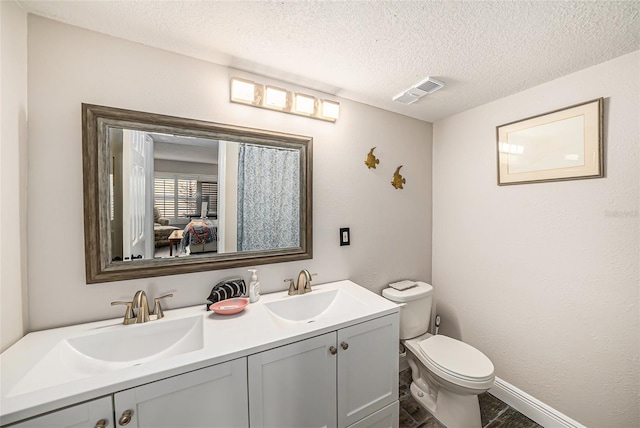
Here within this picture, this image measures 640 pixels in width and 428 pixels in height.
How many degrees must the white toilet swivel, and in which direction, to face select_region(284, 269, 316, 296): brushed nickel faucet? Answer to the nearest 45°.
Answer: approximately 90° to its right

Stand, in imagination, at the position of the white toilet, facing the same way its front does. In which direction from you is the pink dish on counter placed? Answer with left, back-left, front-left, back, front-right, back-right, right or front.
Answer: right

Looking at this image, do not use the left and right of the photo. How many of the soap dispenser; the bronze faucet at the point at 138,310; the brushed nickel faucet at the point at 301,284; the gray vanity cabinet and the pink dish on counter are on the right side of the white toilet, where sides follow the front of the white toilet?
5

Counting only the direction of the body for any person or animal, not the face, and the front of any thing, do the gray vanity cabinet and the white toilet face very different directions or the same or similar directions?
same or similar directions

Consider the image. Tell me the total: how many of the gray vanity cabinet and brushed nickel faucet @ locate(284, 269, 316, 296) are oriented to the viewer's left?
0

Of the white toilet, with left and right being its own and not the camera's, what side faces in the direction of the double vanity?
right

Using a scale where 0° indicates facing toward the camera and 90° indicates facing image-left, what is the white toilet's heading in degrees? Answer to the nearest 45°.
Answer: approximately 315°

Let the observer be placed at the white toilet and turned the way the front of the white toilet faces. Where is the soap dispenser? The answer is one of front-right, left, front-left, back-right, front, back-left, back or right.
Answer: right

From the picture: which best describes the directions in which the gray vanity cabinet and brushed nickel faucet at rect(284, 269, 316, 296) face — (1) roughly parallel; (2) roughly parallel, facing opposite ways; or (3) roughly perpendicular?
roughly parallel

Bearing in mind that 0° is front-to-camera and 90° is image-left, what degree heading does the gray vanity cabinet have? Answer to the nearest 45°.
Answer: approximately 315°

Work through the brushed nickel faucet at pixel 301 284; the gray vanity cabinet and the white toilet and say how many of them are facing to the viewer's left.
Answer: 0

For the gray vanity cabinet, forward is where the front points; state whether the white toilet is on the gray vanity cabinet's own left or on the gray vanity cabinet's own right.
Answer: on the gray vanity cabinet's own left
